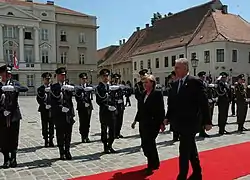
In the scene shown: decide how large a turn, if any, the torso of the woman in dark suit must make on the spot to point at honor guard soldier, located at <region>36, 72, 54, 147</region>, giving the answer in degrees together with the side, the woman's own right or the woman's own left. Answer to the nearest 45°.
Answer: approximately 90° to the woman's own right

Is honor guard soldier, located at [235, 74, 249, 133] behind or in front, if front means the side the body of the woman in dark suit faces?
behind

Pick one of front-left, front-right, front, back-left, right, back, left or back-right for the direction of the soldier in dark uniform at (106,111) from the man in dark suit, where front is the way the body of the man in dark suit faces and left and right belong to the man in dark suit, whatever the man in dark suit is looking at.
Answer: right

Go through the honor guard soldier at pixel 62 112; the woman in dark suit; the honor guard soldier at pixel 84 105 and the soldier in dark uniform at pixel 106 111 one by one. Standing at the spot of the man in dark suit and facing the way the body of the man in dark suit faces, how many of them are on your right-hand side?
4

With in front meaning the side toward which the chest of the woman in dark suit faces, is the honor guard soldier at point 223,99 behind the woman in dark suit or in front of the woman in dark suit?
behind

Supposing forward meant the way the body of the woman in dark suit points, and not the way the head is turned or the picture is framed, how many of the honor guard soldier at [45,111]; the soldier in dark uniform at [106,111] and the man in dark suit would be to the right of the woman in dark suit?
2

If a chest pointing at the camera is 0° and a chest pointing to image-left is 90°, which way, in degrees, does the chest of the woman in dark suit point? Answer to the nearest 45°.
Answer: approximately 45°

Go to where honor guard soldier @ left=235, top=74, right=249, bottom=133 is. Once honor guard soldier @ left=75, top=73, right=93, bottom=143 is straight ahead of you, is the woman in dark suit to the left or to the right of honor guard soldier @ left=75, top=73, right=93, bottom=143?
left

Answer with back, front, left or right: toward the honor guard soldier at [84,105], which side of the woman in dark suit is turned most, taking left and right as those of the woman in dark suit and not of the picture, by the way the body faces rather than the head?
right

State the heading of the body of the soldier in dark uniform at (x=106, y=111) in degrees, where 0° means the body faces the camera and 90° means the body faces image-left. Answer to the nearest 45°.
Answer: approximately 315°

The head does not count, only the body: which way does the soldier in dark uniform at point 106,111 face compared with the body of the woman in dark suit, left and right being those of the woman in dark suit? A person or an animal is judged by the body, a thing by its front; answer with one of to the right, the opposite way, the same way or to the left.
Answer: to the left

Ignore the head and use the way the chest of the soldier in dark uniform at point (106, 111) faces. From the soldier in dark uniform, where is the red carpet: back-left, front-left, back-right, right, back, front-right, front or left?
front

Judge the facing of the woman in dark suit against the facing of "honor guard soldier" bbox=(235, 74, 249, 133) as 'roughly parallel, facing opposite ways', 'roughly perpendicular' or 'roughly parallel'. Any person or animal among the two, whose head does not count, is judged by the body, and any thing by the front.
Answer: roughly perpendicular

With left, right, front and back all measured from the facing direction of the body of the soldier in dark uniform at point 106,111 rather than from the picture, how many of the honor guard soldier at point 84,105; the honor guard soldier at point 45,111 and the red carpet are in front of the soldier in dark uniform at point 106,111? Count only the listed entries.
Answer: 1
